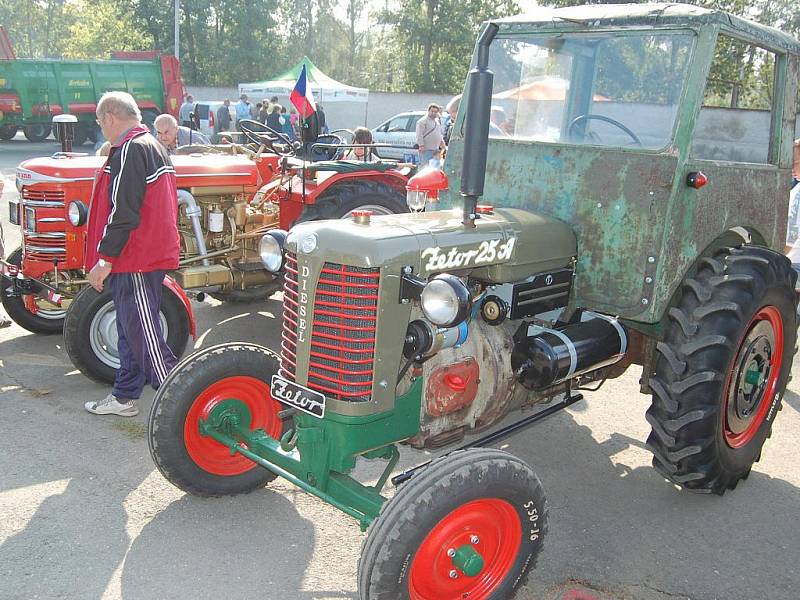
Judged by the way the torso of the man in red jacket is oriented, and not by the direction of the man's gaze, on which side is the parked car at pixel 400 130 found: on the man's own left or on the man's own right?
on the man's own right

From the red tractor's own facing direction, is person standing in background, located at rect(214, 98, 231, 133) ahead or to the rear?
to the rear

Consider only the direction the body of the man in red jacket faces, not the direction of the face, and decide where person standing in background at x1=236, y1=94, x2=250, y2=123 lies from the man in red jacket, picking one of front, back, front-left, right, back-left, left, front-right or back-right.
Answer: right

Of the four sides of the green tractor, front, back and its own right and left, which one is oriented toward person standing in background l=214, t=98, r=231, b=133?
right

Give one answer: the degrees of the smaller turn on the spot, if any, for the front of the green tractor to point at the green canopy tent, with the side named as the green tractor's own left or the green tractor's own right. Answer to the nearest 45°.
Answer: approximately 135° to the green tractor's own right

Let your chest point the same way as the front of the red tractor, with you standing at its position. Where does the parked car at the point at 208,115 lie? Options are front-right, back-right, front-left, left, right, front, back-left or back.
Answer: back-right

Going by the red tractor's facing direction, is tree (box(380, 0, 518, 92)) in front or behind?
behind

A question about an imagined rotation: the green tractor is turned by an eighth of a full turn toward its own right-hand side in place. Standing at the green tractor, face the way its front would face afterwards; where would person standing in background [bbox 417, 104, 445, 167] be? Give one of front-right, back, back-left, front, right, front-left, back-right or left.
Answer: right

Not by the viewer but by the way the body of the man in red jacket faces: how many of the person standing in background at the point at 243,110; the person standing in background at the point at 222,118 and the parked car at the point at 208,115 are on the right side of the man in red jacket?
3

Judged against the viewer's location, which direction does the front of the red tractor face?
facing the viewer and to the left of the viewer

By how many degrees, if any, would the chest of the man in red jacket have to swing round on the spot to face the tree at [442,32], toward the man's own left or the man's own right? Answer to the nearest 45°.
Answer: approximately 135° to the man's own right
